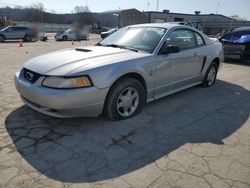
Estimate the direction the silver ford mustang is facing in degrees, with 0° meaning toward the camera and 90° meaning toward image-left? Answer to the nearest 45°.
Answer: approximately 45°

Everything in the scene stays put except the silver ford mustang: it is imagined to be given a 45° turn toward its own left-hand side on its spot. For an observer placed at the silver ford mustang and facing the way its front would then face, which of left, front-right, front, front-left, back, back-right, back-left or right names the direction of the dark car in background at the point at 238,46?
back-left

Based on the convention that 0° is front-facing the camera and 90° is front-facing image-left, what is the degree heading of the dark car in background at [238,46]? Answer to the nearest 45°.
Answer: approximately 45°
